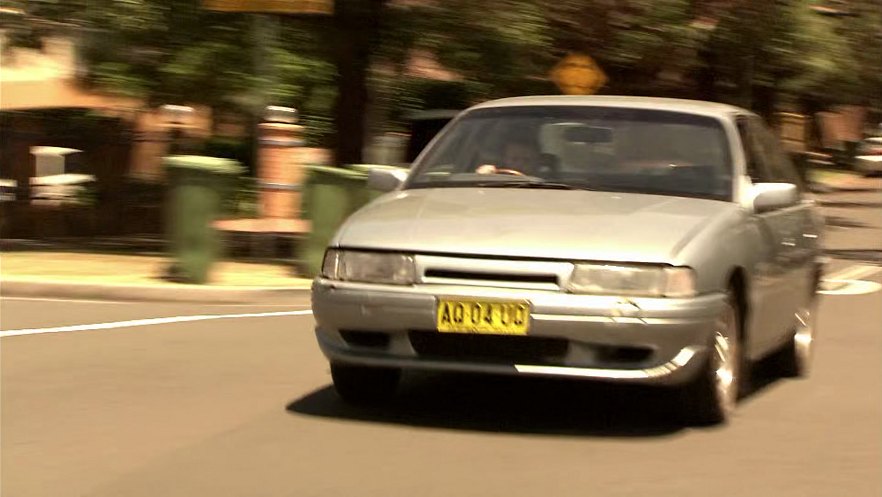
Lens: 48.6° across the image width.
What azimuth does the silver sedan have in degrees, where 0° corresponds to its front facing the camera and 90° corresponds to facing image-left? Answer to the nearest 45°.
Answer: approximately 45°

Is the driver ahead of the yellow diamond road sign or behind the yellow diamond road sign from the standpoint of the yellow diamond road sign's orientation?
ahead

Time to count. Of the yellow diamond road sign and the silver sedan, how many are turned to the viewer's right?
0

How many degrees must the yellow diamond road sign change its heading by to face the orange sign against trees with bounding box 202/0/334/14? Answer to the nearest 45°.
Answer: approximately 45° to its right

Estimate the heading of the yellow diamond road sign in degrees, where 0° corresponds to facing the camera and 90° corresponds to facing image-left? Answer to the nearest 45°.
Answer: approximately 0°

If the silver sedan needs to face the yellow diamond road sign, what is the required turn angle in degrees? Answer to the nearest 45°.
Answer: approximately 135° to its right
